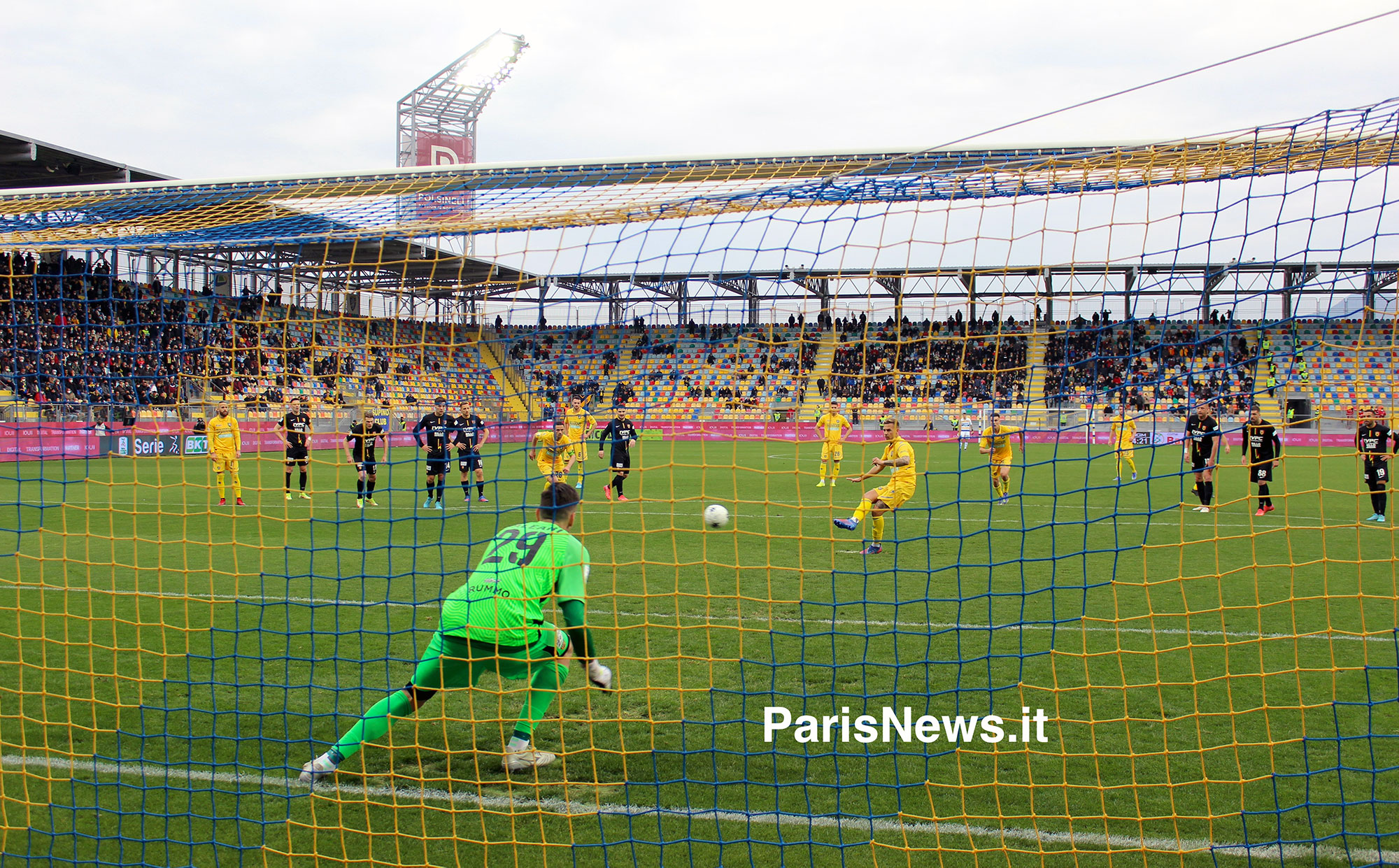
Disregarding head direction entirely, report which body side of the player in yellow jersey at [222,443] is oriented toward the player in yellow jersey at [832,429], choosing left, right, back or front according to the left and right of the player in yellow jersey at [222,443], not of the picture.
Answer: left

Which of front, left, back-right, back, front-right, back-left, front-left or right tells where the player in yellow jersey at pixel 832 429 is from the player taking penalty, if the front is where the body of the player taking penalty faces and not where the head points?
back-right

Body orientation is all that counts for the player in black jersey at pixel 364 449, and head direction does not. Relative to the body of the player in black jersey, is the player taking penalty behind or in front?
in front

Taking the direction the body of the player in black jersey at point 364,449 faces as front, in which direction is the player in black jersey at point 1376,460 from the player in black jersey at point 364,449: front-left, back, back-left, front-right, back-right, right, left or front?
front-left

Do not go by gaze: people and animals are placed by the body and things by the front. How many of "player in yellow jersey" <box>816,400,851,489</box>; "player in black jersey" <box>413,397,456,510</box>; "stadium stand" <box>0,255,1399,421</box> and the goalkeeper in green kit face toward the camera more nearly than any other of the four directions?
3

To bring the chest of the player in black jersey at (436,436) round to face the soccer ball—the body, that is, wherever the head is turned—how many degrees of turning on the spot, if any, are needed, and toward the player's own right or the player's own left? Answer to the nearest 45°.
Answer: approximately 45° to the player's own left

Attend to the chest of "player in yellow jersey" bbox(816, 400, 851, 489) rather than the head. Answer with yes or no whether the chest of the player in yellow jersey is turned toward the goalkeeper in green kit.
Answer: yes

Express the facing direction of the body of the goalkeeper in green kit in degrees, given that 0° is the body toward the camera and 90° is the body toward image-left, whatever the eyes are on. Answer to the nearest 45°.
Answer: approximately 225°

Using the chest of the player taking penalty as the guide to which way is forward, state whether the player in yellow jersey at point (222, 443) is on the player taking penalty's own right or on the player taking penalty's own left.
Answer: on the player taking penalty's own right
